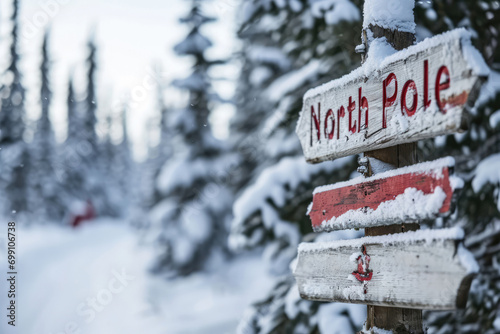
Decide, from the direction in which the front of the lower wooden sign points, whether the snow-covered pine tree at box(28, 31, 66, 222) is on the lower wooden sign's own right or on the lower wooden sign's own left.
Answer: on the lower wooden sign's own right

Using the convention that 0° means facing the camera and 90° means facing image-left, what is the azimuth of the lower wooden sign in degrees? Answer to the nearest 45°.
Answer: approximately 45°

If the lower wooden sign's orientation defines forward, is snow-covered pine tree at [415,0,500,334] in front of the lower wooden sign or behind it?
behind

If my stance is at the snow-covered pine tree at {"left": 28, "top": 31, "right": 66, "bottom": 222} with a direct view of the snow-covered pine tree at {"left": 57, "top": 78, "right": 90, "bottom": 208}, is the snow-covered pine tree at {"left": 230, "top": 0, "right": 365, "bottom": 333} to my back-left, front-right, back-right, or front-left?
back-right

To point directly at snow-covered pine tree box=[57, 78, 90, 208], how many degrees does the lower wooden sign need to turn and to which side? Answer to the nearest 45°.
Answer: approximately 90° to its right

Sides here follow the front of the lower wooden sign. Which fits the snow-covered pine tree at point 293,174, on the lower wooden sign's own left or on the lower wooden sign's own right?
on the lower wooden sign's own right

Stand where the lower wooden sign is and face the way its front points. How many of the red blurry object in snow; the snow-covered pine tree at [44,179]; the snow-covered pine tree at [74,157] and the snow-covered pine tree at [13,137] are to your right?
4

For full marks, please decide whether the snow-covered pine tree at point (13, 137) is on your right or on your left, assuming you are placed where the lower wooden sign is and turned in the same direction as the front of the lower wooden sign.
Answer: on your right

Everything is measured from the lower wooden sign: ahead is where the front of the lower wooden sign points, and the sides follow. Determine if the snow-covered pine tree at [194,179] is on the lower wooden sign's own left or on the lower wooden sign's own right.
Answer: on the lower wooden sign's own right
